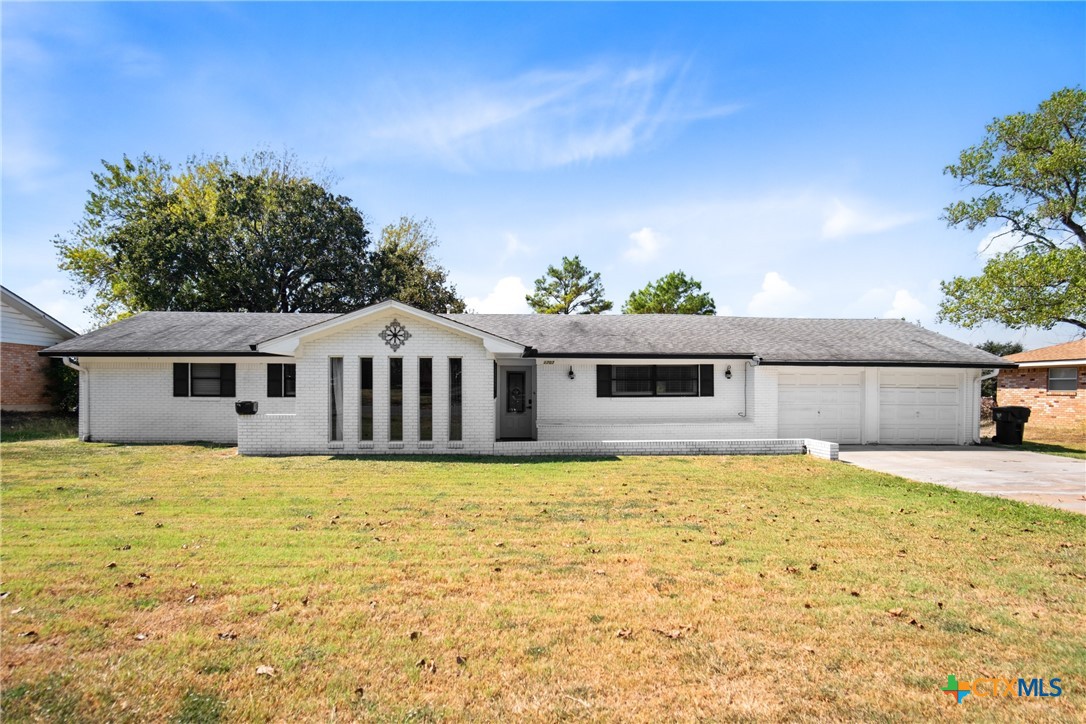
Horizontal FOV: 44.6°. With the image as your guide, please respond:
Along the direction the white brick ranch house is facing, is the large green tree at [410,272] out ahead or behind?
behind

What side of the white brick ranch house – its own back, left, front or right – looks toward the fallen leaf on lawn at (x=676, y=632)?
front

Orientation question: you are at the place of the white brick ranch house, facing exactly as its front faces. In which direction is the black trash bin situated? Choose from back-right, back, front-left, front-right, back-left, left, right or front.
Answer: left

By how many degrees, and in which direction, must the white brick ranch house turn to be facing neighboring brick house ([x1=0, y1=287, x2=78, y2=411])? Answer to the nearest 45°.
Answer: approximately 90° to its right

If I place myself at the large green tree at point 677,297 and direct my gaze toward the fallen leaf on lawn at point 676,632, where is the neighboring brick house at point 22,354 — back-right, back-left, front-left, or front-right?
front-right

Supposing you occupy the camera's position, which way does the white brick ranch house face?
facing the viewer

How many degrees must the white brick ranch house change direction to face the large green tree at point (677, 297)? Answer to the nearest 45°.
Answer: approximately 180°
